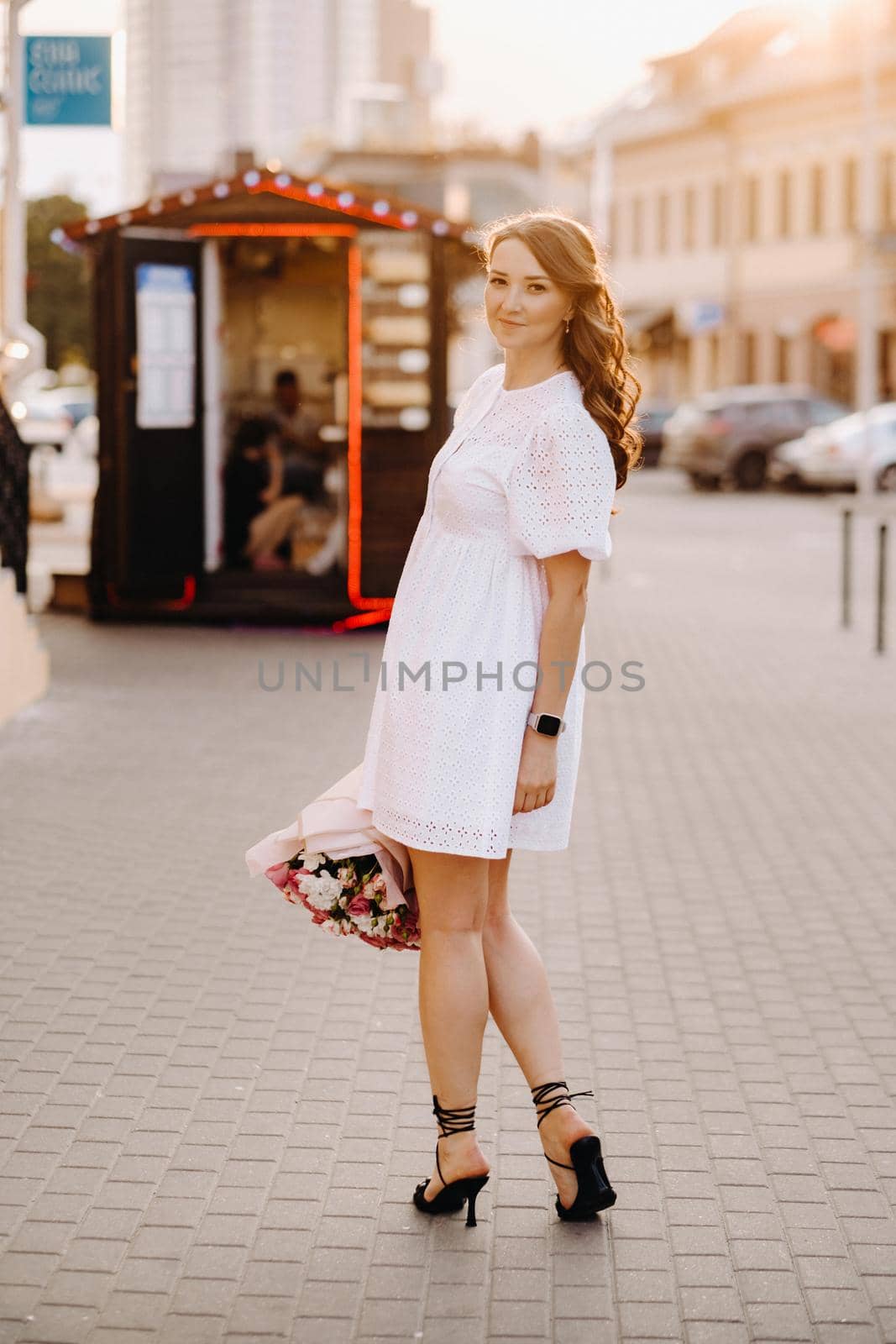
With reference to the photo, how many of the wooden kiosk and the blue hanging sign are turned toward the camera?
2

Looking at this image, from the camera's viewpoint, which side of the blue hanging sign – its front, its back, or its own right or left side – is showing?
front

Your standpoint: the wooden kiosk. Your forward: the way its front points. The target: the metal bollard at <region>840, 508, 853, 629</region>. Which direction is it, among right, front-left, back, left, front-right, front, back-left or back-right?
left

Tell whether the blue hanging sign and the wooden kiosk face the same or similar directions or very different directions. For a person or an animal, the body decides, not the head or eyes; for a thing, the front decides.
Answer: same or similar directions

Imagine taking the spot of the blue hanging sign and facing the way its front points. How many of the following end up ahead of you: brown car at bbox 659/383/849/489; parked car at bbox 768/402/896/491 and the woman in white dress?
1

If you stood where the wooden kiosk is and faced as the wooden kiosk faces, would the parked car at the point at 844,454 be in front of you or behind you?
behind

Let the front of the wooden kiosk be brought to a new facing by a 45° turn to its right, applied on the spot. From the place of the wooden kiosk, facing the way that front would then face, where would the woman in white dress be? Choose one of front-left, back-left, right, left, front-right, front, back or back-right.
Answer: front-left

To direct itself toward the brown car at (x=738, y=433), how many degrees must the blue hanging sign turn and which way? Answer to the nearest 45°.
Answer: approximately 135° to its left

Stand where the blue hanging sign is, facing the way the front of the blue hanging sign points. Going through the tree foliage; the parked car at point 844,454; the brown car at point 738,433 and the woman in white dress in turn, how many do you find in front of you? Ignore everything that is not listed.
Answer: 1

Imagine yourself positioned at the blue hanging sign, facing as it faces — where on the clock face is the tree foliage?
The tree foliage is roughly at 6 o'clock from the blue hanging sign.

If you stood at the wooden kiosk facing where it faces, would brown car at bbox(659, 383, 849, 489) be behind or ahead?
behind

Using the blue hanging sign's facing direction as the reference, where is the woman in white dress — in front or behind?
in front

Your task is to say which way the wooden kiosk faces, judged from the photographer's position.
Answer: facing the viewer
